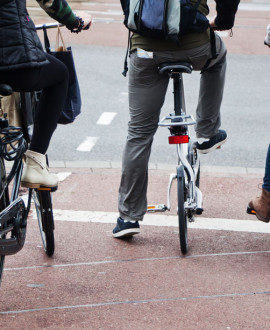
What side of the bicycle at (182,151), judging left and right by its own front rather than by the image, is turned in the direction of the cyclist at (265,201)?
right

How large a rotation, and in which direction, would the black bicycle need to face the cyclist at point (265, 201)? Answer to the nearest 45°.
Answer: approximately 45° to its right

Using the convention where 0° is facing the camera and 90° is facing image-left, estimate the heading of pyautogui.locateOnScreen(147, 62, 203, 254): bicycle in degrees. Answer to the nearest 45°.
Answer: approximately 180°

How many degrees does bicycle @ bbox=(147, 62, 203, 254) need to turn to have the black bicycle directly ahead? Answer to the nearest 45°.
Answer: approximately 135° to its left

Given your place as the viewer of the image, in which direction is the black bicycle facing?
facing away from the viewer and to the right of the viewer

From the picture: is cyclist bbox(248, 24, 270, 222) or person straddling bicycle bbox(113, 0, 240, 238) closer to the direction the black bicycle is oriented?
the person straddling bicycle
